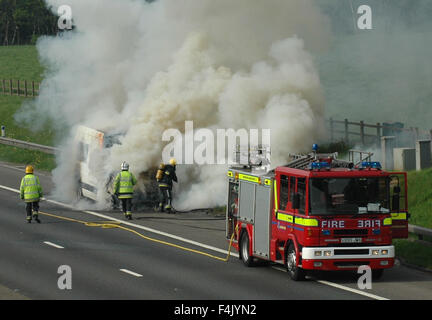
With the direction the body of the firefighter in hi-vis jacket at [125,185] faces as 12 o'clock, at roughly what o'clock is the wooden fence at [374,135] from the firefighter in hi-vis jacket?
The wooden fence is roughly at 2 o'clock from the firefighter in hi-vis jacket.

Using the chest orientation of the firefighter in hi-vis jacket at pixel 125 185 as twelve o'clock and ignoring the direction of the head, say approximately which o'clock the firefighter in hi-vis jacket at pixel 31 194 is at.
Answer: the firefighter in hi-vis jacket at pixel 31 194 is roughly at 9 o'clock from the firefighter in hi-vis jacket at pixel 125 185.

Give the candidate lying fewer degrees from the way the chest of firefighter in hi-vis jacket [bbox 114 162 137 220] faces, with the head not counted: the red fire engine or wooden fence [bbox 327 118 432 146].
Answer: the wooden fence

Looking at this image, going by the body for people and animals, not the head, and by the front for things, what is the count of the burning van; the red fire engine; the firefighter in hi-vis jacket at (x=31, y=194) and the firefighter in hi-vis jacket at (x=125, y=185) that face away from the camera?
2

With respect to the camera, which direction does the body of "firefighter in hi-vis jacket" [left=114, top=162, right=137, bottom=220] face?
away from the camera

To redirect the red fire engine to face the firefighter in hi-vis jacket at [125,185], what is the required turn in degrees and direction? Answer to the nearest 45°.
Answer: approximately 180°

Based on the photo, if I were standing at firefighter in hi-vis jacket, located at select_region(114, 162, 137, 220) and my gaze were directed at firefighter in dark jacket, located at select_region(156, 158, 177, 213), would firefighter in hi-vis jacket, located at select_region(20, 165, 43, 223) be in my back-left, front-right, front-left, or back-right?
back-left

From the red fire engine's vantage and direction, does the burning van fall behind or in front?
behind

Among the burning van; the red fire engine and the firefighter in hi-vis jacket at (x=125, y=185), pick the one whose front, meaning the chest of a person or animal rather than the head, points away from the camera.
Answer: the firefighter in hi-vis jacket

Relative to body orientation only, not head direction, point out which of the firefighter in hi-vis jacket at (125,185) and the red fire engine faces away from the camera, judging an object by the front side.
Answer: the firefighter in hi-vis jacket

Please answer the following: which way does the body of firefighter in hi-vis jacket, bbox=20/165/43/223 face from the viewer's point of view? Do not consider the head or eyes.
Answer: away from the camera

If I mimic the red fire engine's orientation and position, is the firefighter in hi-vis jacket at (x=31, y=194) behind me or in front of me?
behind
